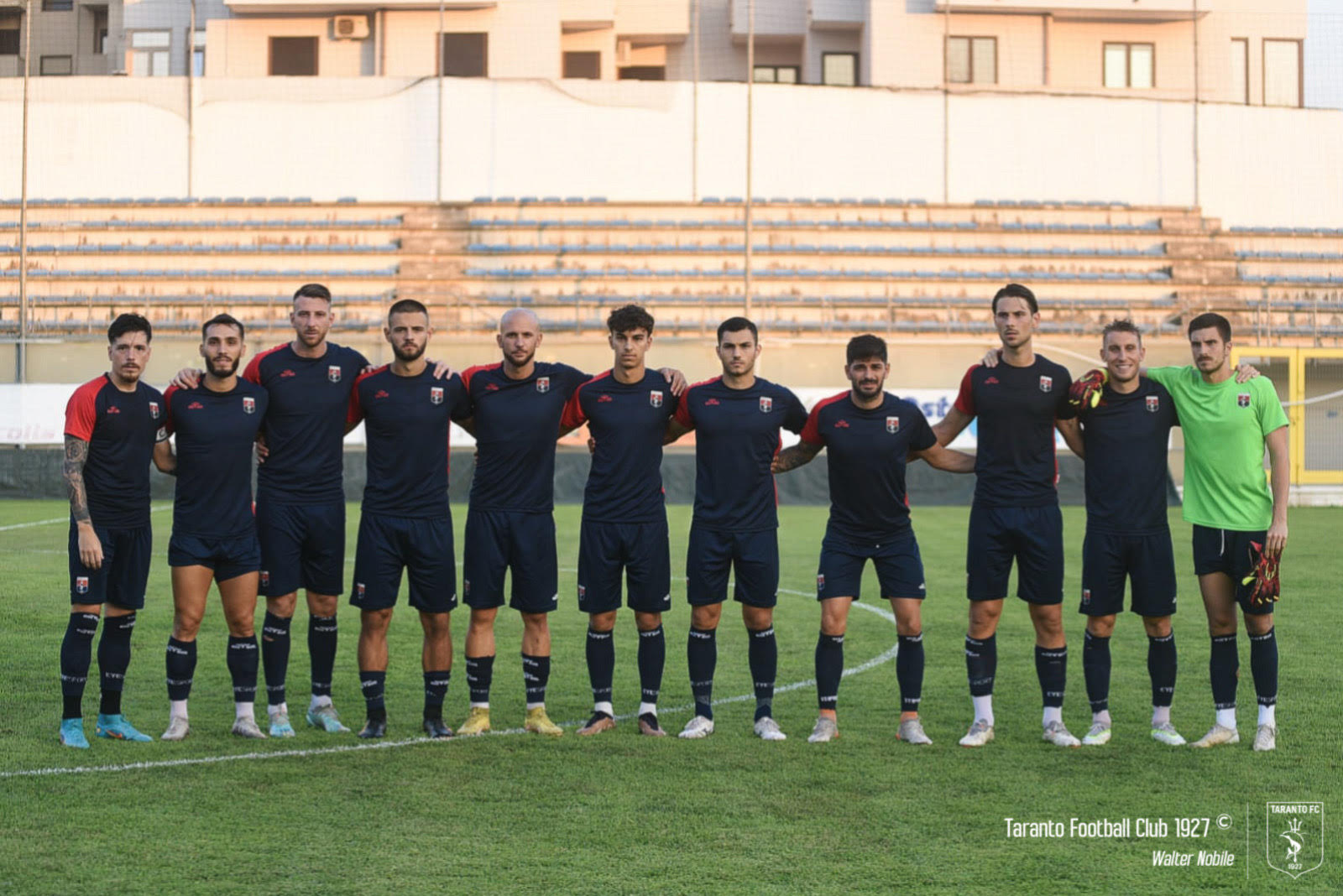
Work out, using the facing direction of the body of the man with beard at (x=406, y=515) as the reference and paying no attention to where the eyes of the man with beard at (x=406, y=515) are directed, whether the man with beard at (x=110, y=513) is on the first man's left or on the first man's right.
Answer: on the first man's right

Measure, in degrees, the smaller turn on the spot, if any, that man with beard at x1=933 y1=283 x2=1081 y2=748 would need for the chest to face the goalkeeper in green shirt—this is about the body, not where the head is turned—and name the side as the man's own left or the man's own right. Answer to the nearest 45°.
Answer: approximately 90° to the man's own left

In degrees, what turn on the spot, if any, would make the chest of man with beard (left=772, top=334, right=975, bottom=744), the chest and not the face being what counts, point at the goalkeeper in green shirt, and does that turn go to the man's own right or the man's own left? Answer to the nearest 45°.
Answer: approximately 90° to the man's own left

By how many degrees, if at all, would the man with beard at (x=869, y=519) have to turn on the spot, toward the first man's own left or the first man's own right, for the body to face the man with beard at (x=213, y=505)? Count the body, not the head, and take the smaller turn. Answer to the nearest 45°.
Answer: approximately 90° to the first man's own right

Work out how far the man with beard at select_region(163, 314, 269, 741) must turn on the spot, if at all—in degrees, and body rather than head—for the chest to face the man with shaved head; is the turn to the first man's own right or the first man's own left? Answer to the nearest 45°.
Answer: approximately 90° to the first man's own left

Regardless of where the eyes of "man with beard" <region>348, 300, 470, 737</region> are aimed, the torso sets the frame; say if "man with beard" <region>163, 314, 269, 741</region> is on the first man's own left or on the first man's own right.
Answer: on the first man's own right

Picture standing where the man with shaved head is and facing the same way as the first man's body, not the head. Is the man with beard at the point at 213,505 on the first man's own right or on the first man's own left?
on the first man's own right
